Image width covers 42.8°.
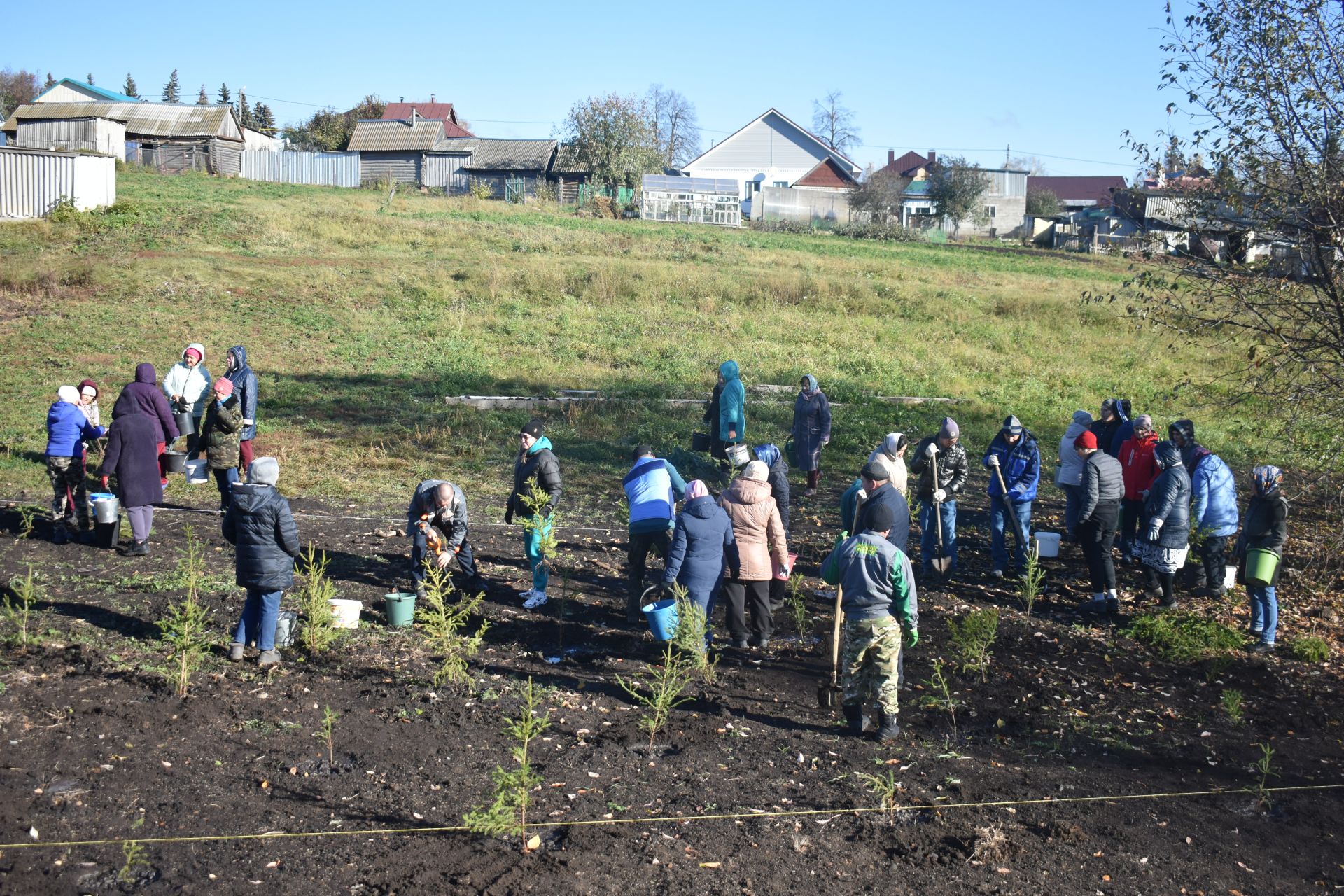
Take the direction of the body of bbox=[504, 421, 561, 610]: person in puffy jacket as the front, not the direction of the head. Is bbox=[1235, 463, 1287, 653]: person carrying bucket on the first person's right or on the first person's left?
on the first person's left

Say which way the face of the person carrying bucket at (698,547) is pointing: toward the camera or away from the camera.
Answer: away from the camera

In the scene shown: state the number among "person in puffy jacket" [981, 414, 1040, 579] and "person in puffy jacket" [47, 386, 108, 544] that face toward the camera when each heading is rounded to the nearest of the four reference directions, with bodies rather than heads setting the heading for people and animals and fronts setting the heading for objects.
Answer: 1

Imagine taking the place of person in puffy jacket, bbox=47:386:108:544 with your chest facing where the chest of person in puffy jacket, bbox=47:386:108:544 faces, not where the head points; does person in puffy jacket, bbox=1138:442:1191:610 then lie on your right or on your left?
on your right

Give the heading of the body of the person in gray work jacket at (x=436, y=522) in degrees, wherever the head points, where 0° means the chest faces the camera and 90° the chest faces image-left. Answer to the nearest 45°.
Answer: approximately 0°

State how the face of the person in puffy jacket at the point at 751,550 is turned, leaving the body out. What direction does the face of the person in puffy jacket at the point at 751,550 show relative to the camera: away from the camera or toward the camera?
away from the camera

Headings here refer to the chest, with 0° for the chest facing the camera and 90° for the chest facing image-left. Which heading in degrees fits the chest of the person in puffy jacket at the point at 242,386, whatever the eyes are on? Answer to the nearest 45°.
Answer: approximately 90°

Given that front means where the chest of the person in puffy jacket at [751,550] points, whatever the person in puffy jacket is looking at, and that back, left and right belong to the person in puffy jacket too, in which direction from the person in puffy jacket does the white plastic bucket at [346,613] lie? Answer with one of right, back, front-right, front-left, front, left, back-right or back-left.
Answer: left

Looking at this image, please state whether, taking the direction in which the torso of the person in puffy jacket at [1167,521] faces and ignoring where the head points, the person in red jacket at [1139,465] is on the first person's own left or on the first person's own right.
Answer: on the first person's own right
